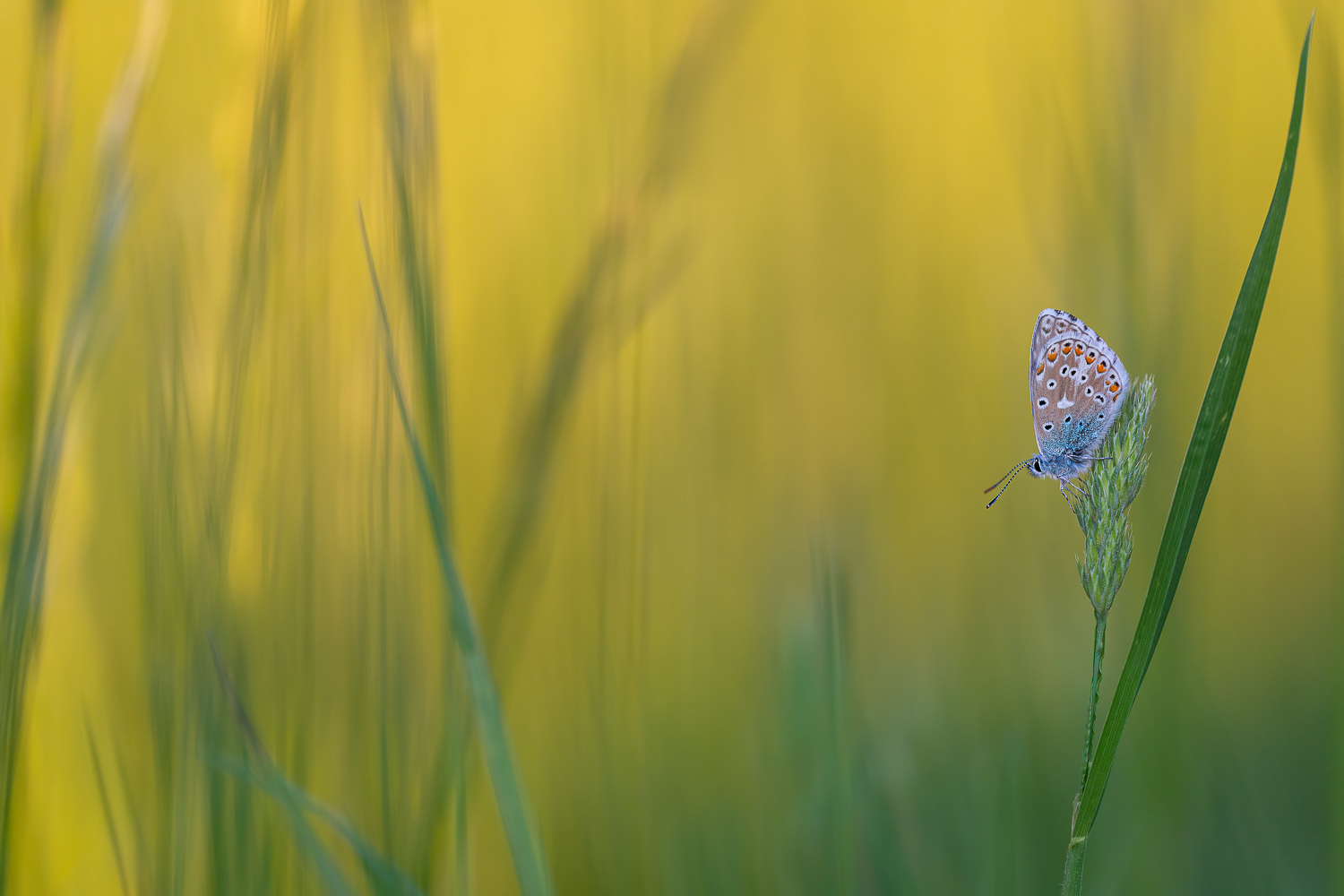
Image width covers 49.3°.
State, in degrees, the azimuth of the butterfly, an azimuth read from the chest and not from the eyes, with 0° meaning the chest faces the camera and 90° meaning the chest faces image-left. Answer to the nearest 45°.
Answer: approximately 90°
